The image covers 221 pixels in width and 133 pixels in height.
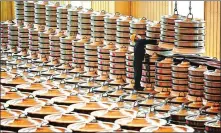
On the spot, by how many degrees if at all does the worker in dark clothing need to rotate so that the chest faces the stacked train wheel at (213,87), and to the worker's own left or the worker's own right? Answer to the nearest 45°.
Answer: approximately 45° to the worker's own right

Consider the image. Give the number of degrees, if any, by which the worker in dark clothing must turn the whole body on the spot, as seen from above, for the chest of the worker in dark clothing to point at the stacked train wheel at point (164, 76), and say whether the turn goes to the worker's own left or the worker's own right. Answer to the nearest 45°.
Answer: approximately 45° to the worker's own right

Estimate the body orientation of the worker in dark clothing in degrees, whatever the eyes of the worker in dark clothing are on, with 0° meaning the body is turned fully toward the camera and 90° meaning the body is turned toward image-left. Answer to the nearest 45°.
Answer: approximately 270°
